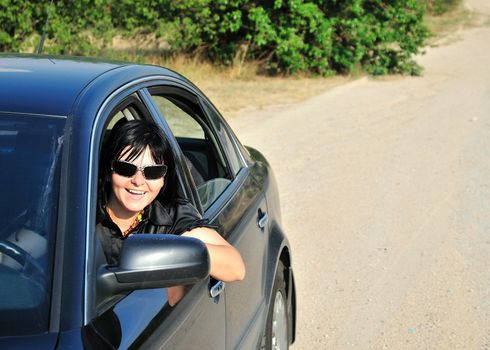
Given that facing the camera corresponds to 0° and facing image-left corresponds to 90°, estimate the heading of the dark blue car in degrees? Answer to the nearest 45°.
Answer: approximately 45°

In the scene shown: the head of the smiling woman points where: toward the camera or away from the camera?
toward the camera

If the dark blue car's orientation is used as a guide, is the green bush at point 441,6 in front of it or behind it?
behind
